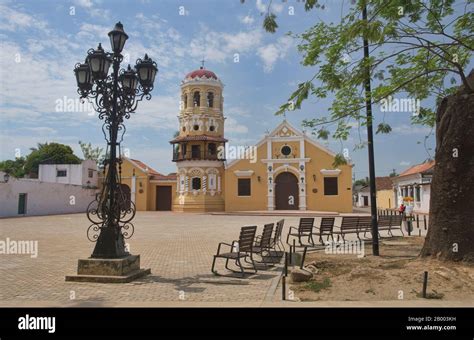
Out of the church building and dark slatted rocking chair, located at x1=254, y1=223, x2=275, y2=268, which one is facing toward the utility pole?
the church building

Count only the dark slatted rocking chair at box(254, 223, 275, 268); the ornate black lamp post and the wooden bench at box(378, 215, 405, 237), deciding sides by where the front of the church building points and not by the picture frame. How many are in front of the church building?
3

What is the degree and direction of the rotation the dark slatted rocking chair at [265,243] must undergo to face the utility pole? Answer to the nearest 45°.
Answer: approximately 135° to its right

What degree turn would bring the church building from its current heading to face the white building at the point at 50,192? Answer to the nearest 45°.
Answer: approximately 90° to its right

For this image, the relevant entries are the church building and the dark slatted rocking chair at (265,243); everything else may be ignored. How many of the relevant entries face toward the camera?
1

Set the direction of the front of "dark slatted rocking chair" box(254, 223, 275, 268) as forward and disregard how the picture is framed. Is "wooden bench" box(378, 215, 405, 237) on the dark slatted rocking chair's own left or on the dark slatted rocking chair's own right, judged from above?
on the dark slatted rocking chair's own right

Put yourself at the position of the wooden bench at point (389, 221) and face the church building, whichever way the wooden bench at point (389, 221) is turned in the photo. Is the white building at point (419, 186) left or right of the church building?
right

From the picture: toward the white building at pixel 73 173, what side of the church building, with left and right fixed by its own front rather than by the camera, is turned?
right

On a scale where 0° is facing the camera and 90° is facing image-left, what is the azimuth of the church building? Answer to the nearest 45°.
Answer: approximately 0°

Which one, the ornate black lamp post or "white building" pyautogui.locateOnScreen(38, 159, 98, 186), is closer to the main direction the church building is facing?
the ornate black lamp post

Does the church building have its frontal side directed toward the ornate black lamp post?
yes
